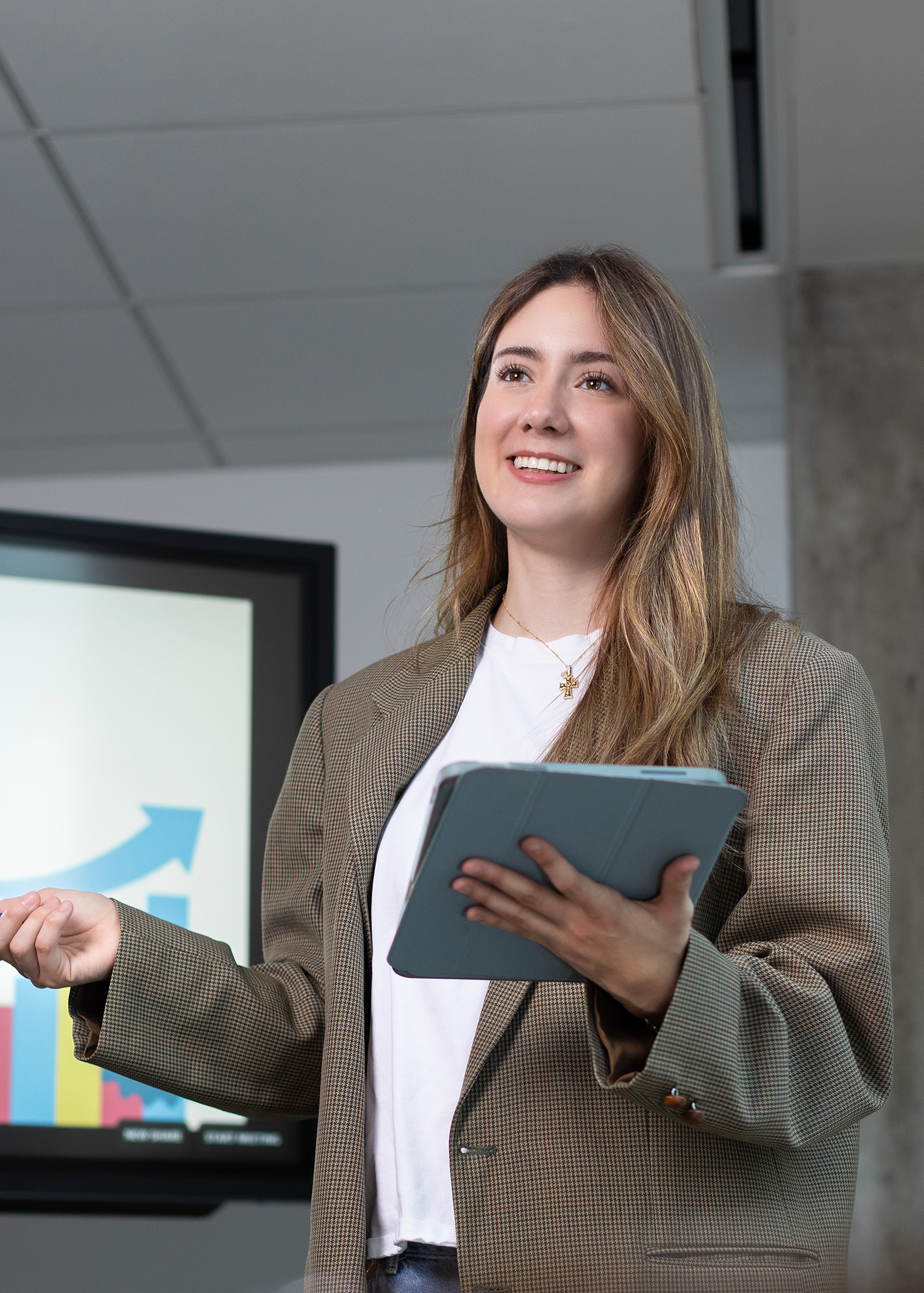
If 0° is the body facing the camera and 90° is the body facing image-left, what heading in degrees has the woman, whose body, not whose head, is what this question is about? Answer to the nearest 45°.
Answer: approximately 45°

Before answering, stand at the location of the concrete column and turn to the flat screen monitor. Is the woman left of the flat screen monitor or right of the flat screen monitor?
left

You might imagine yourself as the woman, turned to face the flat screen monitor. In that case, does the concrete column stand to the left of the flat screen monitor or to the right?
right

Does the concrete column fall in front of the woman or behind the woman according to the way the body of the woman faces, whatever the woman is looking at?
behind

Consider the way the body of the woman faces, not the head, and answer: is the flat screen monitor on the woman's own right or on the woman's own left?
on the woman's own right
